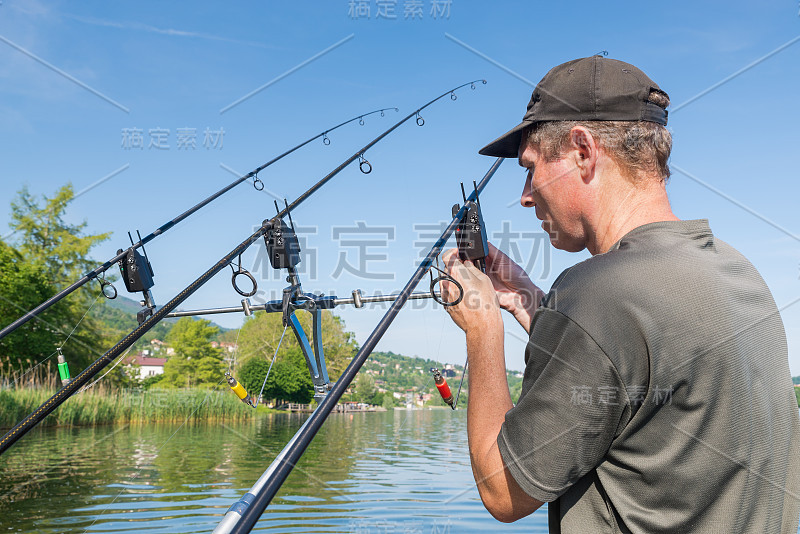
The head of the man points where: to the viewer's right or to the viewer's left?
to the viewer's left

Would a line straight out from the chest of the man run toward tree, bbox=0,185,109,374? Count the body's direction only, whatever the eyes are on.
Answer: yes

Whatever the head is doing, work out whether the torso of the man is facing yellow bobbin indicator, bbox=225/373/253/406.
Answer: yes

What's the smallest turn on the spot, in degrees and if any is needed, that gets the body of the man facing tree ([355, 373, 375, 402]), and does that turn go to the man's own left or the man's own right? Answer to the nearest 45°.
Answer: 0° — they already face it

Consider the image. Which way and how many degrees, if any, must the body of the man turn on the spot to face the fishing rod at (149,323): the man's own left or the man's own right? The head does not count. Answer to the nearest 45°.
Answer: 0° — they already face it

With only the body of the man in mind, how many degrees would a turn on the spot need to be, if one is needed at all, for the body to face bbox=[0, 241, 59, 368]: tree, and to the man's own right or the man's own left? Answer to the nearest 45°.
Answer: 0° — they already face it

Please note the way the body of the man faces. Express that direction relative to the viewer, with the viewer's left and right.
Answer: facing away from the viewer and to the left of the viewer

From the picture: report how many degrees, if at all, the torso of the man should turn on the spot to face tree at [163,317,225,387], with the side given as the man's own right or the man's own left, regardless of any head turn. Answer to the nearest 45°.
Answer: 0° — they already face it
